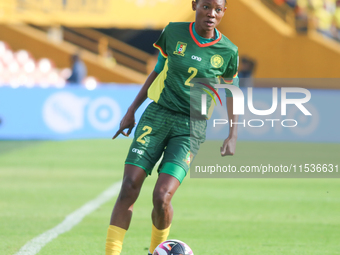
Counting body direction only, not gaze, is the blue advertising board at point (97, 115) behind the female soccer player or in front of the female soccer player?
behind

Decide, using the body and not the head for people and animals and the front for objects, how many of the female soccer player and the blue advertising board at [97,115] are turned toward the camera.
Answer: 2

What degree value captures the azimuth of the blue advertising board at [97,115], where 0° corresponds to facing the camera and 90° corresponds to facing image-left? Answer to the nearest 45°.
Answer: approximately 0°

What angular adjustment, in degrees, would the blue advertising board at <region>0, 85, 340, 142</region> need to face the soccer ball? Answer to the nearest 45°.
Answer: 0° — it already faces it
